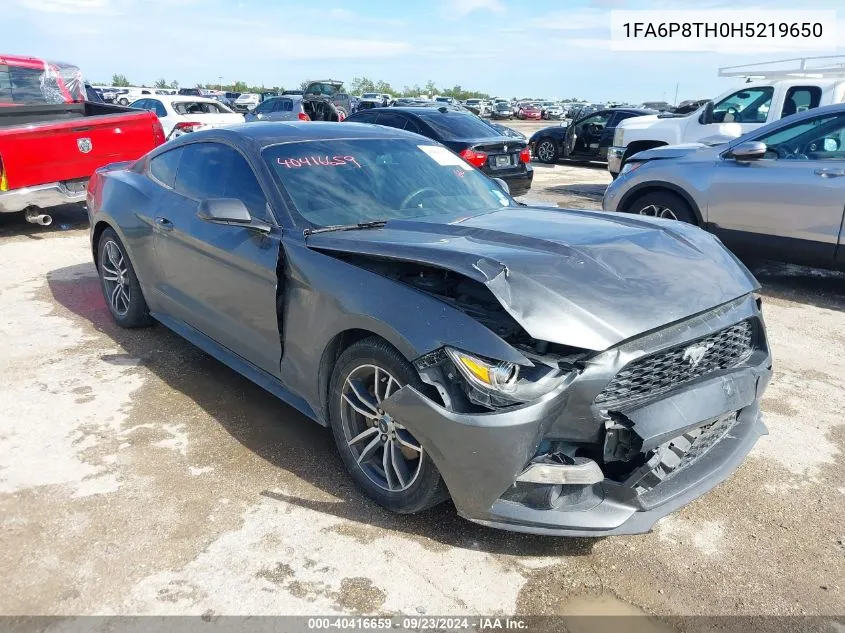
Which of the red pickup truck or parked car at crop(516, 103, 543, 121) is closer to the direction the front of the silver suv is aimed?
the red pickup truck

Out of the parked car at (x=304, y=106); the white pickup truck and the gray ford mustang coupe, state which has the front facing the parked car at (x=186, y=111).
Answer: the white pickup truck

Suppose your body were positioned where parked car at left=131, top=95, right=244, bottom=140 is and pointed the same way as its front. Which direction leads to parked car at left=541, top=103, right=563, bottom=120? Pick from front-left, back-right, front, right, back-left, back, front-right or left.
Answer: right

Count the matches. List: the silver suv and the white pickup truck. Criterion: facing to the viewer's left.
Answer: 2

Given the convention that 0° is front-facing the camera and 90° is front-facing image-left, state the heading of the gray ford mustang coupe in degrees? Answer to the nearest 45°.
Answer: approximately 315°

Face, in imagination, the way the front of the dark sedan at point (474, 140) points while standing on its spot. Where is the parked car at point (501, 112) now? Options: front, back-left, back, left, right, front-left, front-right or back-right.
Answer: front-right

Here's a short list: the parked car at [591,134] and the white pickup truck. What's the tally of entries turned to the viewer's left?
2

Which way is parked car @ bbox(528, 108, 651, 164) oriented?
to the viewer's left

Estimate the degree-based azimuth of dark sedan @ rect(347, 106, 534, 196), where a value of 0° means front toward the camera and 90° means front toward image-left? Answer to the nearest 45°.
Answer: approximately 135°

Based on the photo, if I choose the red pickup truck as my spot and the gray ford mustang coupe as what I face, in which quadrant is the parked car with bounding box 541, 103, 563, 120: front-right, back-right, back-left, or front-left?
back-left

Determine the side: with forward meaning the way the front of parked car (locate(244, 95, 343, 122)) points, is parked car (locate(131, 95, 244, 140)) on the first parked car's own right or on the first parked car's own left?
on the first parked car's own left

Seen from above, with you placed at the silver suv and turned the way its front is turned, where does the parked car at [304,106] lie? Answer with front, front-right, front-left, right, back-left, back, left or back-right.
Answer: front-right

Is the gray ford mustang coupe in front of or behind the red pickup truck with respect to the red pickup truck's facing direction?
behind

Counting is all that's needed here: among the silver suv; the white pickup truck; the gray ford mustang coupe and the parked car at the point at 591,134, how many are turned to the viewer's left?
3

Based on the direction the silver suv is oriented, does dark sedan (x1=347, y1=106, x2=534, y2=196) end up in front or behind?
in front

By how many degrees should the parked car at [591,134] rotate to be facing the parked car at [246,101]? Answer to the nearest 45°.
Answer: approximately 45° to its right
